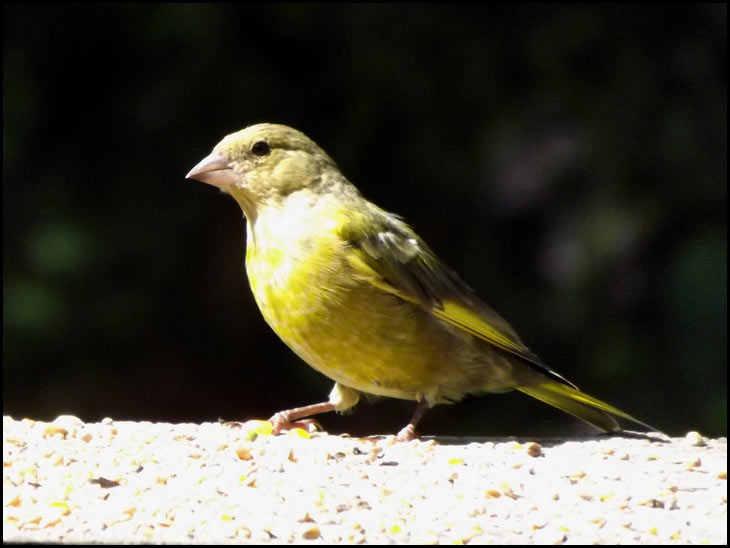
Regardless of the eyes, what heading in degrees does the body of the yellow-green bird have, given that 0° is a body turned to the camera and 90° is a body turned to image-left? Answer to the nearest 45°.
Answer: approximately 90°
